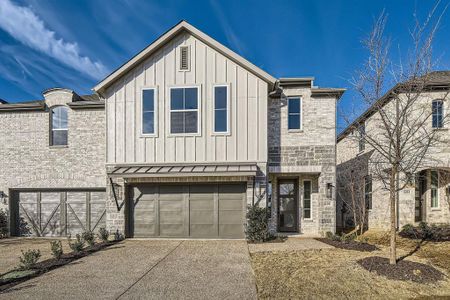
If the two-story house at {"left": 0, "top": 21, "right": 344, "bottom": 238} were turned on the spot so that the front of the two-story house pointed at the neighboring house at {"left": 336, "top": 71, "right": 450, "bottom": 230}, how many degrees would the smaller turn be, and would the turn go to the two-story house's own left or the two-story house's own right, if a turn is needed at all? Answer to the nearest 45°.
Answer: approximately 90° to the two-story house's own left

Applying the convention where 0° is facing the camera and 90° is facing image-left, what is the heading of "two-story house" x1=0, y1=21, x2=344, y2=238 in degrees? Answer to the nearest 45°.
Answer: approximately 0°

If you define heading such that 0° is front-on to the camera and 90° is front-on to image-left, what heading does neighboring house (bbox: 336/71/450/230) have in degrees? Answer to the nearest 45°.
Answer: approximately 0°

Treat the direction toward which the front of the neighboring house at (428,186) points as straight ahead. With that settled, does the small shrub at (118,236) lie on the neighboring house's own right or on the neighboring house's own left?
on the neighboring house's own right

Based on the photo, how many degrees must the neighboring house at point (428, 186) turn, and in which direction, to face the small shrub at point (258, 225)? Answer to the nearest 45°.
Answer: approximately 45° to its right

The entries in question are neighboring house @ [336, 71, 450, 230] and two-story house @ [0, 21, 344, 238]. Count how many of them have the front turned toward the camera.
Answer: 2
